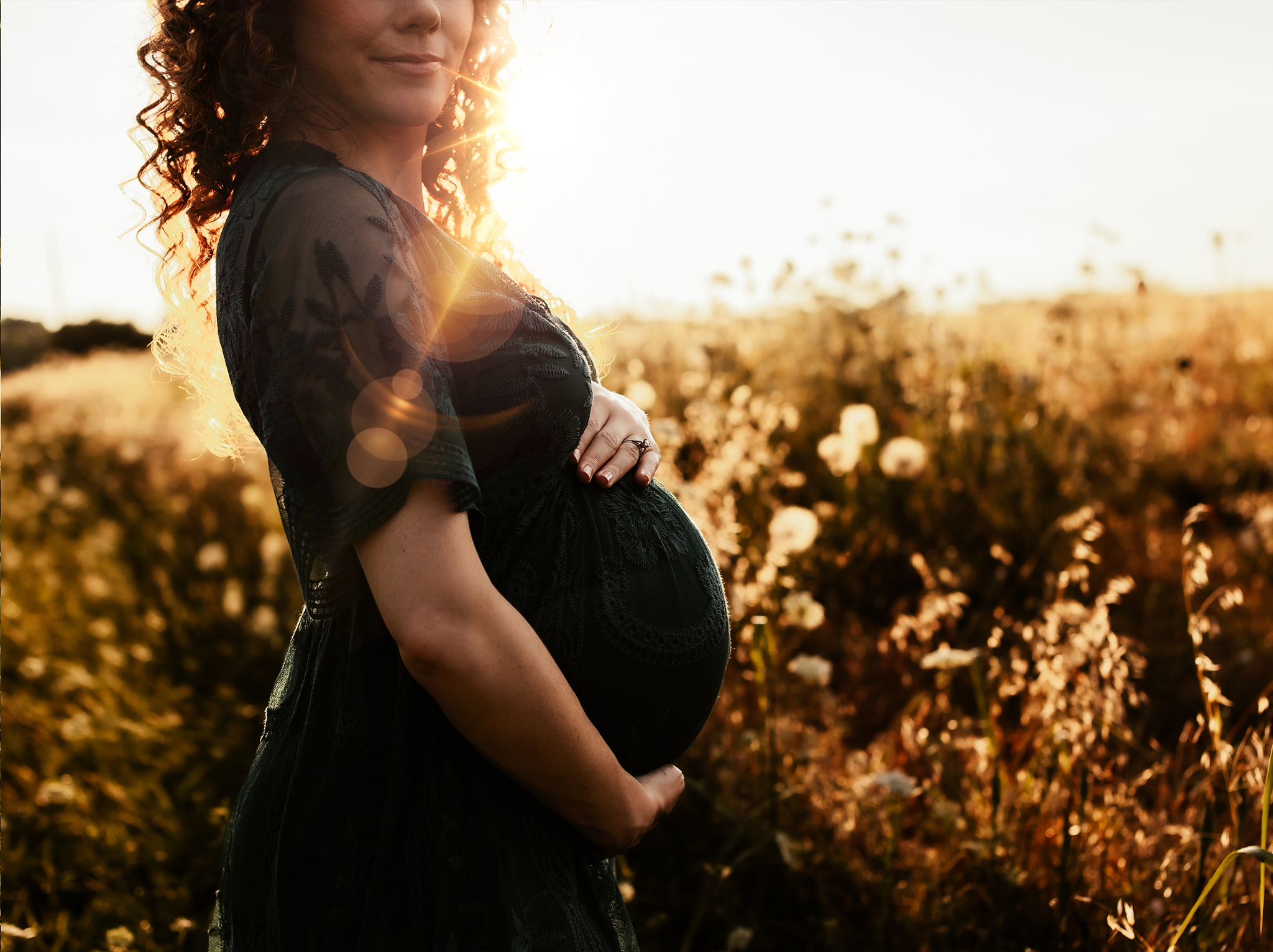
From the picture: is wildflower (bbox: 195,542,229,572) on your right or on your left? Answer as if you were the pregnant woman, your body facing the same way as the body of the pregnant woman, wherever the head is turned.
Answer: on your left

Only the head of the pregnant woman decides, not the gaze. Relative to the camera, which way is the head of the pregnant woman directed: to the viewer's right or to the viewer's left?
to the viewer's right

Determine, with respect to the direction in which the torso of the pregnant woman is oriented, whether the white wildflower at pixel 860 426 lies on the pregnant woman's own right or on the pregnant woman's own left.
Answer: on the pregnant woman's own left

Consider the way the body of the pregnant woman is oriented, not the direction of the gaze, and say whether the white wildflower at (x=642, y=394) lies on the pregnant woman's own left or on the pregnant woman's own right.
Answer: on the pregnant woman's own left

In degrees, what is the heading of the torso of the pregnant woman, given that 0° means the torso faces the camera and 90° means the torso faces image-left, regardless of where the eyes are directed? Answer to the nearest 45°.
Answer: approximately 270°
